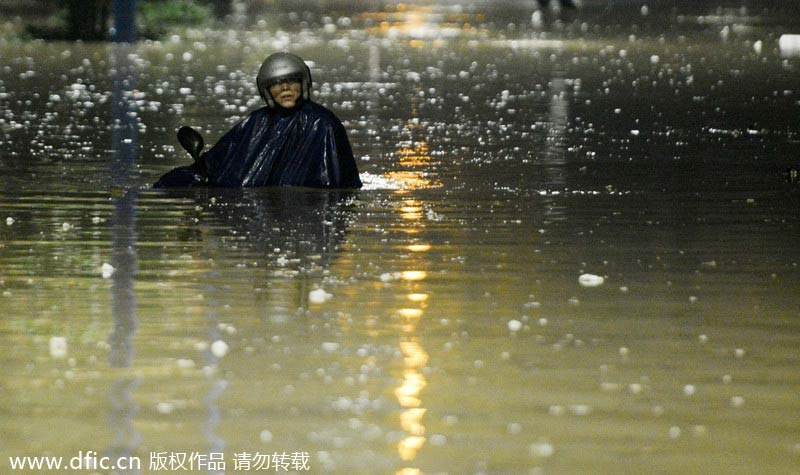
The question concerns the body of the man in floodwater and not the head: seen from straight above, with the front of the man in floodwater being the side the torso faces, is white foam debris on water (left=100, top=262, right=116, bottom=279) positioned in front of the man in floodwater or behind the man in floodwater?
in front

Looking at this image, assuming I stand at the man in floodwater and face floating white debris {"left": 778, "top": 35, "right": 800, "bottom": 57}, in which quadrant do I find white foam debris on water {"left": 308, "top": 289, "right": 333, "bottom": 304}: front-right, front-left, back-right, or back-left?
back-right

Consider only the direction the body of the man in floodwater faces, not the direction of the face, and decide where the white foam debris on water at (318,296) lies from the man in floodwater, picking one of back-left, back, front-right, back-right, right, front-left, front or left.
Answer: front-left

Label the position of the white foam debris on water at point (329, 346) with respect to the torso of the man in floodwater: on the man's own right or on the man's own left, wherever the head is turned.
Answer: on the man's own left

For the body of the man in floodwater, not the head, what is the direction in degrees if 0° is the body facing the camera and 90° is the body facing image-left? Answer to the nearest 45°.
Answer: approximately 45°

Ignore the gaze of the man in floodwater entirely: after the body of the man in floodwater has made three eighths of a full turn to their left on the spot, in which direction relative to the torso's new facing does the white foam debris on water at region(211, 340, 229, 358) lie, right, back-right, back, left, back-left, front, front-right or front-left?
right

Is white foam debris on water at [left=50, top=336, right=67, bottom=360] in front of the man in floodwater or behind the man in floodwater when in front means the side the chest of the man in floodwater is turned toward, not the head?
in front

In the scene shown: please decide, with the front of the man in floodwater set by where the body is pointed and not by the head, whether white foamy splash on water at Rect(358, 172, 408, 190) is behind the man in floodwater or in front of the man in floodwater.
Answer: behind
